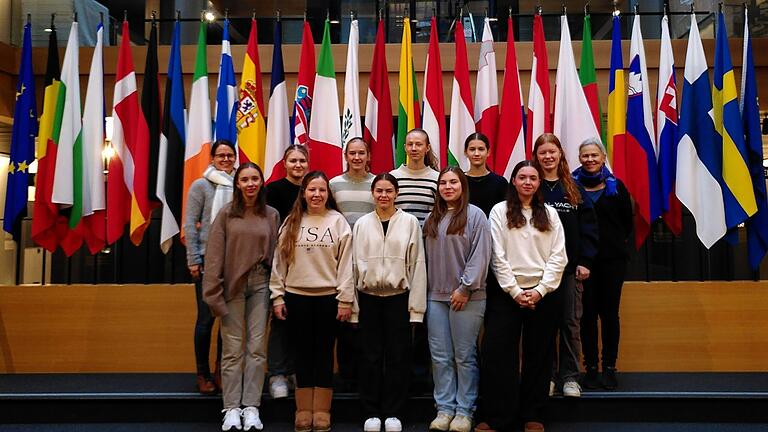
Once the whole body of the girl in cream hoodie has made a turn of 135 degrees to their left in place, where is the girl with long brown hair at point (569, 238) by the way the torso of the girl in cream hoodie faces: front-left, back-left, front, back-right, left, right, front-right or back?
front-right

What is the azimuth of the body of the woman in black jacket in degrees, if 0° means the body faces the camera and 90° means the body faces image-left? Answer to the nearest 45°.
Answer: approximately 0°

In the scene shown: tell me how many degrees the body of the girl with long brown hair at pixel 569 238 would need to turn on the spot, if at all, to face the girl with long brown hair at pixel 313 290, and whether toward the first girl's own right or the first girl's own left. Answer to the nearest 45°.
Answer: approximately 45° to the first girl's own right

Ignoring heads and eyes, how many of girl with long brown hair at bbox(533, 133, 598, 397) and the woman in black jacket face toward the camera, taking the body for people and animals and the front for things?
2

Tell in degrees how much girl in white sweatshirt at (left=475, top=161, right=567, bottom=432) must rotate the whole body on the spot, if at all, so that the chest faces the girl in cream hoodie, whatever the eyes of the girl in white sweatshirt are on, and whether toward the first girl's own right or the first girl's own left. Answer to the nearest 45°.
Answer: approximately 90° to the first girl's own right

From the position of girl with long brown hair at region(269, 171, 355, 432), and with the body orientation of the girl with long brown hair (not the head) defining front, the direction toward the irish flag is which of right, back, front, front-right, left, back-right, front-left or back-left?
back-right

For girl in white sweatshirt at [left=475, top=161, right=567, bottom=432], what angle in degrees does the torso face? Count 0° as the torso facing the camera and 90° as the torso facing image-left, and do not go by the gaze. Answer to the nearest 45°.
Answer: approximately 0°
